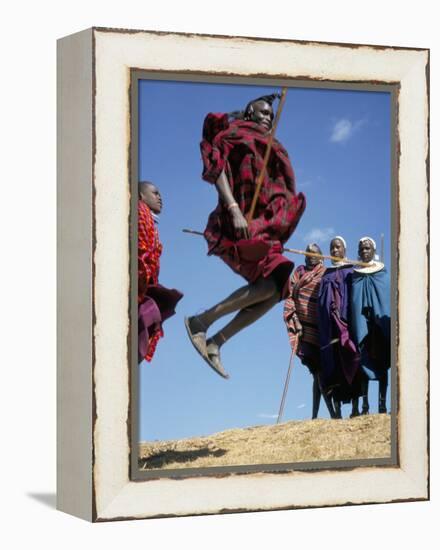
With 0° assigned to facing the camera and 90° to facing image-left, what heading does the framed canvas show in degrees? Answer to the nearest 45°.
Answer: approximately 315°
